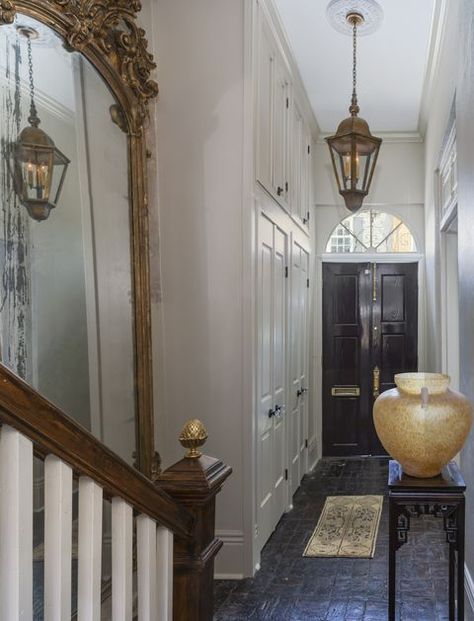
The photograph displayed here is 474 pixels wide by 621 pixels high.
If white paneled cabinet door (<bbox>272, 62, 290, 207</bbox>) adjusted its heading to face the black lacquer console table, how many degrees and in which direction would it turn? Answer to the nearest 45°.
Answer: approximately 90° to its right

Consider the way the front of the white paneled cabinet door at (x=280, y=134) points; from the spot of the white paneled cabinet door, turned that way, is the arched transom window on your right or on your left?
on your left

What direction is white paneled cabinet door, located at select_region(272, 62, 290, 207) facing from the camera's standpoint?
to the viewer's right

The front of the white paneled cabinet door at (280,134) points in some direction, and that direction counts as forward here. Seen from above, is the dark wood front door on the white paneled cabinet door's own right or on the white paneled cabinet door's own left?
on the white paneled cabinet door's own left

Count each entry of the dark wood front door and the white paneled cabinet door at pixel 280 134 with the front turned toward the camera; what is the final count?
1

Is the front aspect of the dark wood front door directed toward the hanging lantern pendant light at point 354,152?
yes

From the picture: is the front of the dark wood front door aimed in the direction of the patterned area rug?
yes

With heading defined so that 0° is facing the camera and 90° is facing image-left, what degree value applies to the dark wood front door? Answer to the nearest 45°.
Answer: approximately 0°

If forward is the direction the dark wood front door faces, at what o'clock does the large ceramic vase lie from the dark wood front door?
The large ceramic vase is roughly at 12 o'clock from the dark wood front door.

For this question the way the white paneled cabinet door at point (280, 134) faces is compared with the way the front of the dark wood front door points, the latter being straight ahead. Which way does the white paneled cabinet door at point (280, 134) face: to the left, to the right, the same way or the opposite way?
to the left
